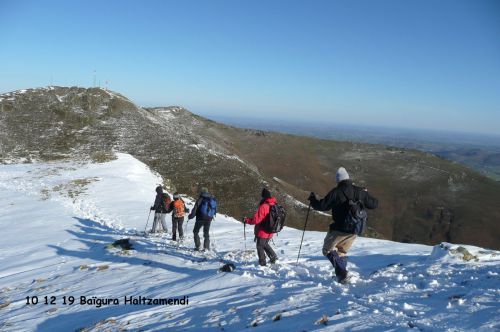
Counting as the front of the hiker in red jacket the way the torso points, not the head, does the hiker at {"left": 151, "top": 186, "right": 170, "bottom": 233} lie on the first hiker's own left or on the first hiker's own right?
on the first hiker's own right

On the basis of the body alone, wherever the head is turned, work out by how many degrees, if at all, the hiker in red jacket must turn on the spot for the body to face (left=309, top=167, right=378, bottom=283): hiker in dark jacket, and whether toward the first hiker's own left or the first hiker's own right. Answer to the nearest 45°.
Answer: approximately 135° to the first hiker's own left

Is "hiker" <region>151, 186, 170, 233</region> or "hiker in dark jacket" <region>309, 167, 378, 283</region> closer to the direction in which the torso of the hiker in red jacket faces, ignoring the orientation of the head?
the hiker

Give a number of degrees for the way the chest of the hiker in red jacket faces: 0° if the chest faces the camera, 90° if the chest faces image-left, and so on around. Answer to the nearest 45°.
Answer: approximately 90°
